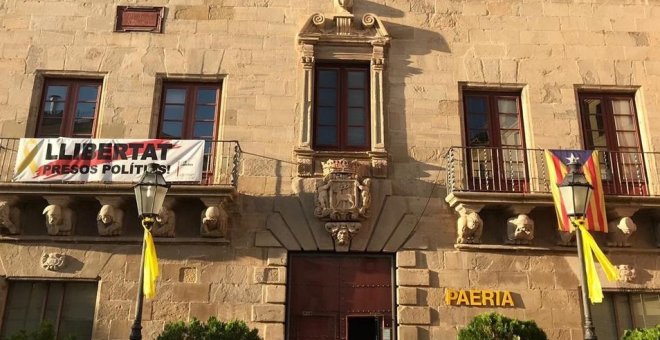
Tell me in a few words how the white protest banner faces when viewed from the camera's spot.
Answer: facing the viewer

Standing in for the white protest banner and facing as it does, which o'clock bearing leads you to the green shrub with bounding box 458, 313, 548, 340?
The green shrub is roughly at 10 o'clock from the white protest banner.

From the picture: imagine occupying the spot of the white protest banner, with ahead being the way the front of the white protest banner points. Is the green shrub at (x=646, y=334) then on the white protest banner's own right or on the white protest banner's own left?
on the white protest banner's own left

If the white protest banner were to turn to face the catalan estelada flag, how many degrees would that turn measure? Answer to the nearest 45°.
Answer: approximately 90° to its left
